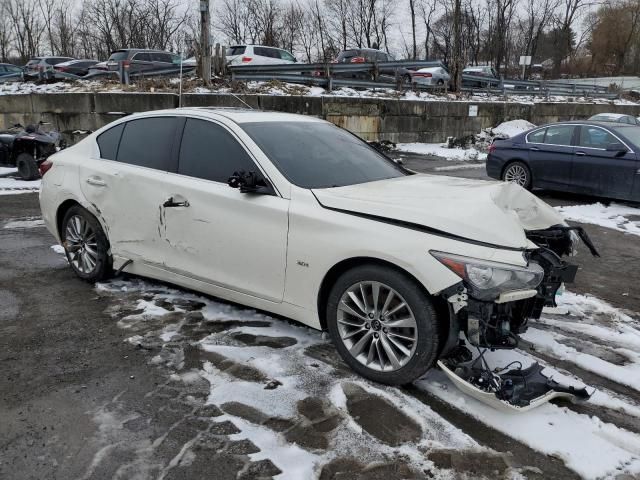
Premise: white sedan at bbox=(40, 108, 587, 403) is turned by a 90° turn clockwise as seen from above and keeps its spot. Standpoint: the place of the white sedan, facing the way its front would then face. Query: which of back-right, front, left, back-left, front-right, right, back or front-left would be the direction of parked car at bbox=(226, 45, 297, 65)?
back-right

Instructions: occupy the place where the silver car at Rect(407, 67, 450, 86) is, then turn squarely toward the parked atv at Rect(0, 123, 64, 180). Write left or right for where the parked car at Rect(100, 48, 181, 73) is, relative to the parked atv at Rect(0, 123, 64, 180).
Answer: right

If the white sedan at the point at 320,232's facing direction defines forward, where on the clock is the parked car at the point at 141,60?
The parked car is roughly at 7 o'clock from the white sedan.

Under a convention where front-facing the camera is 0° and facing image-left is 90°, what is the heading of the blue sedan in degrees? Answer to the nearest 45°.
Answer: approximately 315°

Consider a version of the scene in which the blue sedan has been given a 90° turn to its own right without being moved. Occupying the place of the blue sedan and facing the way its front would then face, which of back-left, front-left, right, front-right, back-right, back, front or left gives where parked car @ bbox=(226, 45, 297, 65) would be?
right

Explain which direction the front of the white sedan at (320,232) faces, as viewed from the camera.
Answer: facing the viewer and to the right of the viewer

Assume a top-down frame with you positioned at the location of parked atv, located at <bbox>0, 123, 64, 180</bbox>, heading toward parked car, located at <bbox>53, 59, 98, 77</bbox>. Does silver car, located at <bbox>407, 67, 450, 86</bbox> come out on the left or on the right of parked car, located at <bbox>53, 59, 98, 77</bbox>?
right

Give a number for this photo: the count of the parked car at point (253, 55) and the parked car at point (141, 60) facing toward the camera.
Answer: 0
